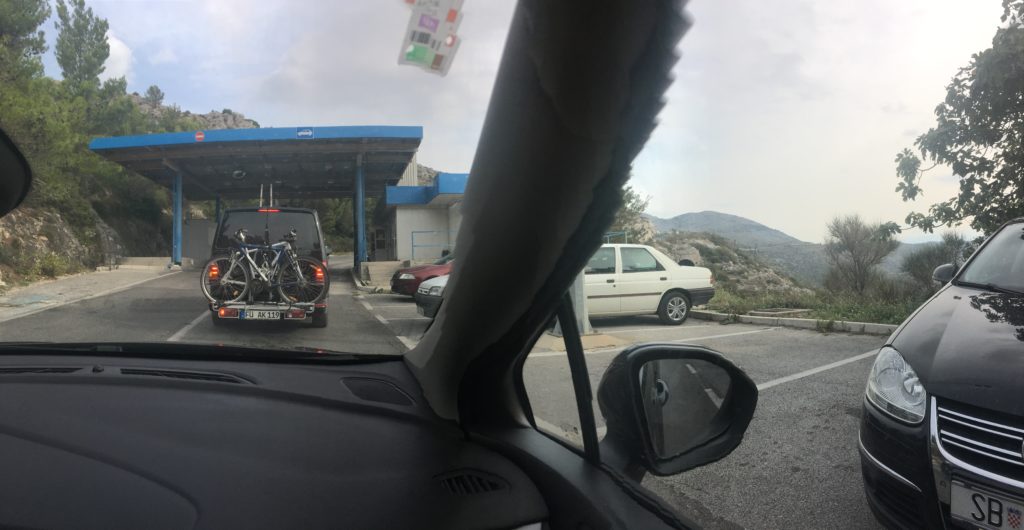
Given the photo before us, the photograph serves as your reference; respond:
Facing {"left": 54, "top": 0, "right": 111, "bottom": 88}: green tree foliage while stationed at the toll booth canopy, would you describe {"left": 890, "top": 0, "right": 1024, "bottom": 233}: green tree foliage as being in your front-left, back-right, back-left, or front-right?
back-right

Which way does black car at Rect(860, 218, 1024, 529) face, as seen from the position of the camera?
facing the viewer and to the left of the viewer

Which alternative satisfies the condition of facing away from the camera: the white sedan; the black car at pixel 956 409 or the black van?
the black van

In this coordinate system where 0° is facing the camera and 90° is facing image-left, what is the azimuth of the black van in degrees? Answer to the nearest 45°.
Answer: approximately 180°
